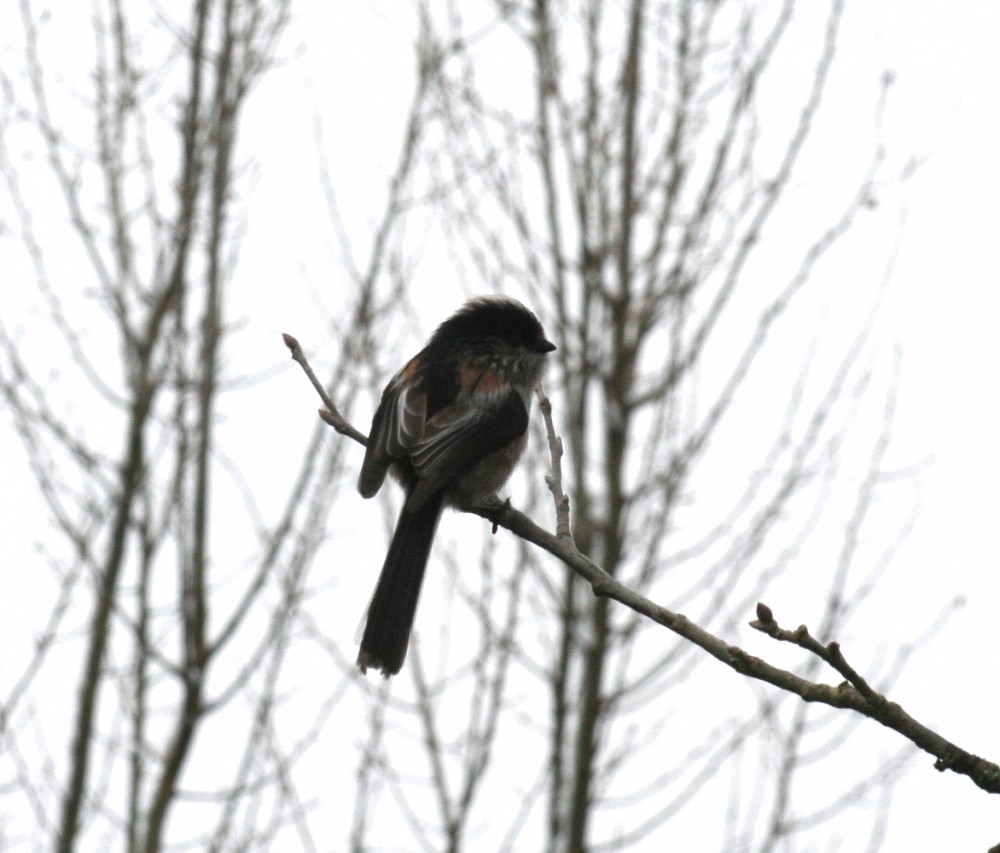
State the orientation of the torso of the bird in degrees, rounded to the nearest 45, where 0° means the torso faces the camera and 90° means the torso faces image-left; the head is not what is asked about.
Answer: approximately 225°
